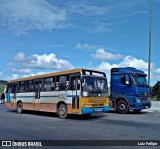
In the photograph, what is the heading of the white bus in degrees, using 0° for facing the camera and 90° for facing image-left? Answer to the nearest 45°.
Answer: approximately 315°

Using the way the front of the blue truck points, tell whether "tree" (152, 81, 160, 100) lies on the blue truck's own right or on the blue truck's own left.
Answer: on the blue truck's own left

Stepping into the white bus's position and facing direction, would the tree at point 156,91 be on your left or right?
on your left

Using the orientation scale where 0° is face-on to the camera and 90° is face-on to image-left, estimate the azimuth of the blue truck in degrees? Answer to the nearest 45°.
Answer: approximately 315°
